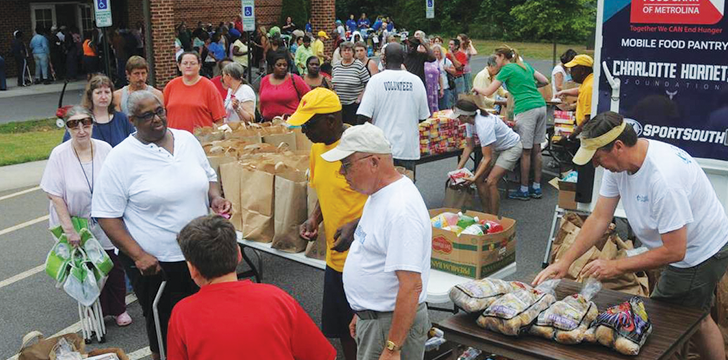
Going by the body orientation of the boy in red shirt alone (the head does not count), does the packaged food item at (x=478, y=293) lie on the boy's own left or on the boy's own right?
on the boy's own right

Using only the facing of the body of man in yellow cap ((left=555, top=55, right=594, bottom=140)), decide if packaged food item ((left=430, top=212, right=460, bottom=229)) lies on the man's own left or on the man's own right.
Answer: on the man's own left

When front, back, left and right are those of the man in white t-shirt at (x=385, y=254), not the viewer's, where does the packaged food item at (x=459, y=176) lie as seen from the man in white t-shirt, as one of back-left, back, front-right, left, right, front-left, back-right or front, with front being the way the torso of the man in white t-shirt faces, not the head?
right

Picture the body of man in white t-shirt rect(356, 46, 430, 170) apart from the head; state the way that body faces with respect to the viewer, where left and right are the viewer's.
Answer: facing away from the viewer

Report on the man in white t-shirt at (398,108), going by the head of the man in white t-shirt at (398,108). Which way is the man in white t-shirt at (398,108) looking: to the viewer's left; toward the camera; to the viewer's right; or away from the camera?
away from the camera

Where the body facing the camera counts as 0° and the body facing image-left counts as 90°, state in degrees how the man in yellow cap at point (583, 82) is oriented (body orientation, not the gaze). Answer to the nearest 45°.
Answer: approximately 90°

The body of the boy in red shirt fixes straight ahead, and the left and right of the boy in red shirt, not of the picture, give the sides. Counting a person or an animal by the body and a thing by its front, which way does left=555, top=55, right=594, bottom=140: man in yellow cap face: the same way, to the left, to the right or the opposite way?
to the left

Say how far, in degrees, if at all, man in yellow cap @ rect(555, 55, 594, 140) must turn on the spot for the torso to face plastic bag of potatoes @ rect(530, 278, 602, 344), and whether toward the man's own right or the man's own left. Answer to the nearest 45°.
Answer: approximately 90° to the man's own left

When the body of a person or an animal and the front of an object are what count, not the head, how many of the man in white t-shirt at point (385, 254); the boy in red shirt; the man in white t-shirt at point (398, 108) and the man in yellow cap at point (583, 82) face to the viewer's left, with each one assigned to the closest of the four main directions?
2

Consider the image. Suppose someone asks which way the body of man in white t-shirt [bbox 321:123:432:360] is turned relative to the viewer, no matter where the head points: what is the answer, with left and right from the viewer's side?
facing to the left of the viewer

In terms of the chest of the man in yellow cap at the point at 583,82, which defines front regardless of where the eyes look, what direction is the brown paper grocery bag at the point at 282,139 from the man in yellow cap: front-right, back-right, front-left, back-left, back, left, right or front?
front-left

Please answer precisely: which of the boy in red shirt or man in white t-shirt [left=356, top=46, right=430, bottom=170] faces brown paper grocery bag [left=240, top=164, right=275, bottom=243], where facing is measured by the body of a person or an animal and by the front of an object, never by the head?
the boy in red shirt

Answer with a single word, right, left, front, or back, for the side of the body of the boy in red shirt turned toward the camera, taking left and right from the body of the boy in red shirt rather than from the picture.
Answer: back

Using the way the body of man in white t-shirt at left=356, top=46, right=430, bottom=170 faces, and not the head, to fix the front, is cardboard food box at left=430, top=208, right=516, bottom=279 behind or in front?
behind

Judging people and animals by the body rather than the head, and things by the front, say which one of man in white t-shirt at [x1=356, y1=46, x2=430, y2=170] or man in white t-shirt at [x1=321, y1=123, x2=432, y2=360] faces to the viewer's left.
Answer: man in white t-shirt at [x1=321, y1=123, x2=432, y2=360]
